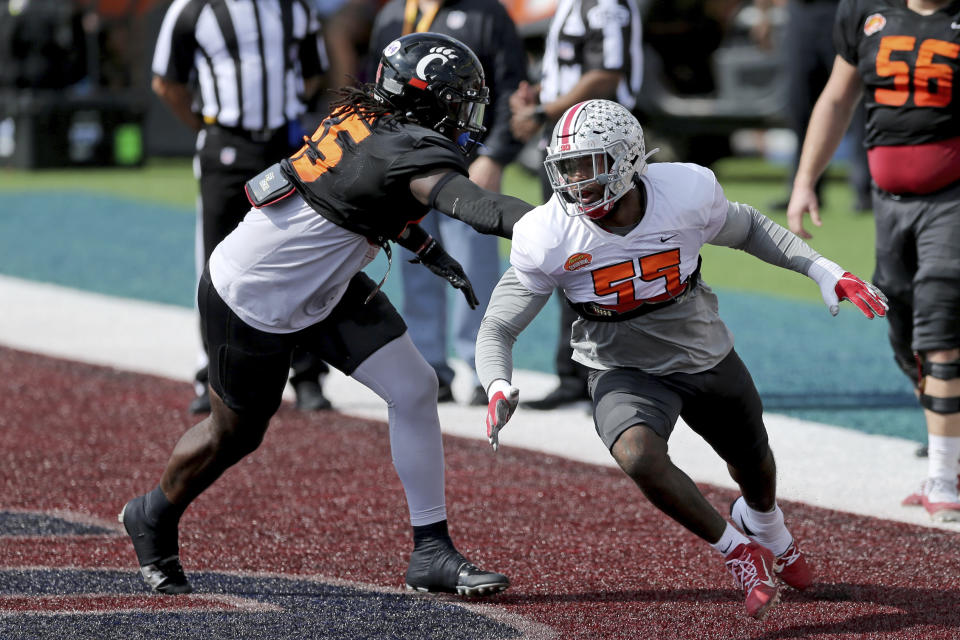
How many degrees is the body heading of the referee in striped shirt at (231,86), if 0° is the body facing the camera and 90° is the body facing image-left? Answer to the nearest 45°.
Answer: approximately 0°

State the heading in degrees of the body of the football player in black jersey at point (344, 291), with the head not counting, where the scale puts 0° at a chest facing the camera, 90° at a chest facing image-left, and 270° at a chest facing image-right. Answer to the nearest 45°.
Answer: approximately 270°

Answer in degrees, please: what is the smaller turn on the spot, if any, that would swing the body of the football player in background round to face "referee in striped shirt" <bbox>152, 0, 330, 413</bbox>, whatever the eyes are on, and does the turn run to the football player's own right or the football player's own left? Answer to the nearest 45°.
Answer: approximately 90° to the football player's own right

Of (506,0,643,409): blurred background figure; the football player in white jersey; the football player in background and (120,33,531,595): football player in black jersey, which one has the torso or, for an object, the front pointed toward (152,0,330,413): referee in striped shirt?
the blurred background figure

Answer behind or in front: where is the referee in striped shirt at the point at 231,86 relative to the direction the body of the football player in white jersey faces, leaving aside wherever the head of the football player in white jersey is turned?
behind

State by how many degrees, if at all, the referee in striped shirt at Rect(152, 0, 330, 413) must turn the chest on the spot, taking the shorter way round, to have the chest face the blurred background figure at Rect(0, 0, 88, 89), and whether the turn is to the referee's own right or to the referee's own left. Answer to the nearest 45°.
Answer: approximately 180°

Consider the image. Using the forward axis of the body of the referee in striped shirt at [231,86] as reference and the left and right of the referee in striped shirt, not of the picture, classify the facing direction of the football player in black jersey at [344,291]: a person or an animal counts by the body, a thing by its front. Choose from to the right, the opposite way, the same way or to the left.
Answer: to the left

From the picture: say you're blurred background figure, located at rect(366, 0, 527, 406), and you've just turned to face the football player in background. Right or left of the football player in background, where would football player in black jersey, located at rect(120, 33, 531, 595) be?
right

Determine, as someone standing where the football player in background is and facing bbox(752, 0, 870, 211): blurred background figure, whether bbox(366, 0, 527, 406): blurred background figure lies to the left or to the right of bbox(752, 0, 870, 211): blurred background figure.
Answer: left

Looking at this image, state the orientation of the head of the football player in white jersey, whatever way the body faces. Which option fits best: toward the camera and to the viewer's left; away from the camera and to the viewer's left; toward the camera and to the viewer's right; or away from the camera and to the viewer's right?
toward the camera and to the viewer's left

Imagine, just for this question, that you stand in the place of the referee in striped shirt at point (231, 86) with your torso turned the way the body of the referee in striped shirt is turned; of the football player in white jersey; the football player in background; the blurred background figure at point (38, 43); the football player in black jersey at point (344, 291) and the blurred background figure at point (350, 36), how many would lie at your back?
2

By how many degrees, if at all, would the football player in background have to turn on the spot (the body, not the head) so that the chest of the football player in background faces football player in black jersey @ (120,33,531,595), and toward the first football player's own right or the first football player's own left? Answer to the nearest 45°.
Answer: approximately 45° to the first football player's own right

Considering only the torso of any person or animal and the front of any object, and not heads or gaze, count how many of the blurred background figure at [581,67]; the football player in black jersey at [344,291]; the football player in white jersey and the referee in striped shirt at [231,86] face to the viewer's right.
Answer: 1

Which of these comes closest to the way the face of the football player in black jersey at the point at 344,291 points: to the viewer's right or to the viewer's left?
to the viewer's right
